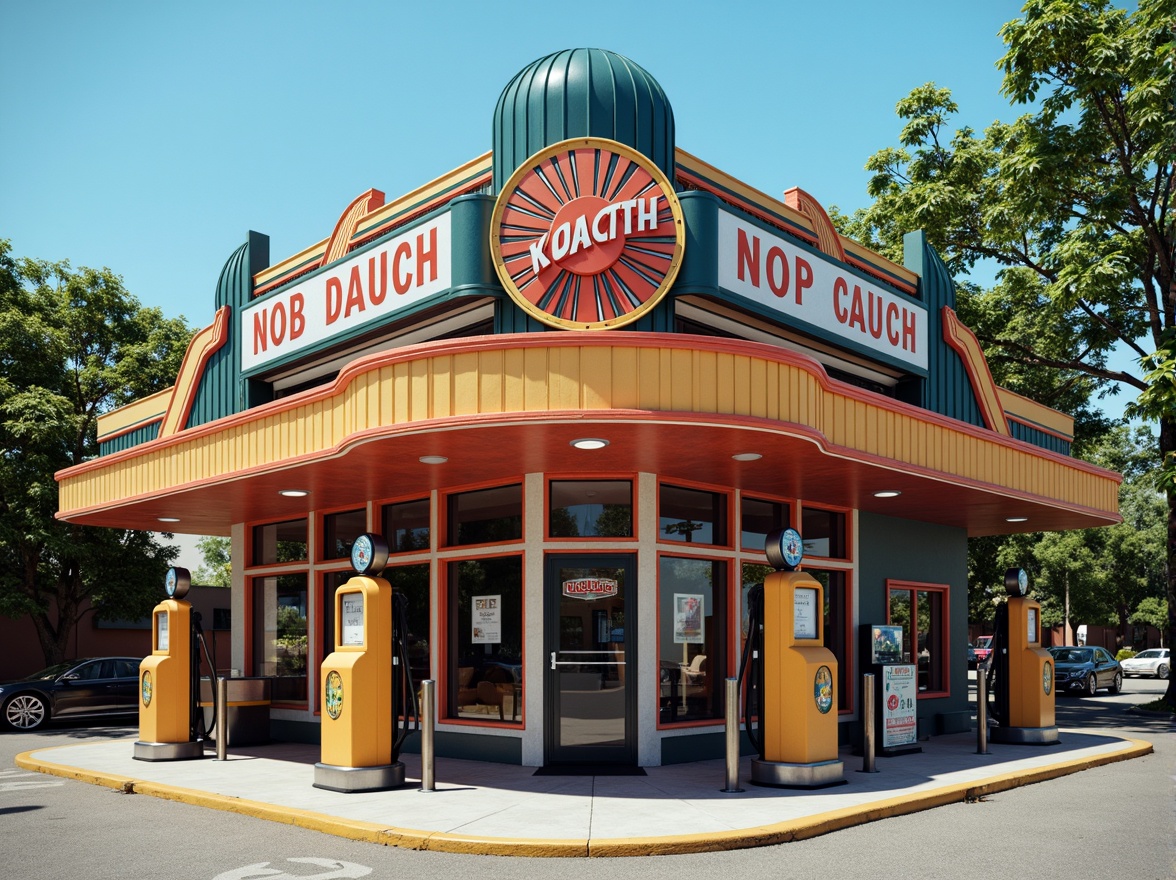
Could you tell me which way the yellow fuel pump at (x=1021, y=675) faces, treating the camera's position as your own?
facing the viewer and to the right of the viewer

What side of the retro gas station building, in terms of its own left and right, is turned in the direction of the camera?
front

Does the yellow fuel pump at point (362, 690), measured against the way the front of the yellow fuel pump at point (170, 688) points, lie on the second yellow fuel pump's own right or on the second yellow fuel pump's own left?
on the second yellow fuel pump's own left

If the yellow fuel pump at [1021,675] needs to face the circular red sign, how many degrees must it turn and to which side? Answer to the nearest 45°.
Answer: approximately 90° to its right

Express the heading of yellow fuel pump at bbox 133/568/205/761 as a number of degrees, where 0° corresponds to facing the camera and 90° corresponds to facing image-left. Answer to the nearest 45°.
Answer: approximately 45°

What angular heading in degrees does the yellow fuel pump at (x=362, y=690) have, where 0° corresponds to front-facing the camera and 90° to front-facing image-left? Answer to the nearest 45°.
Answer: approximately 45°

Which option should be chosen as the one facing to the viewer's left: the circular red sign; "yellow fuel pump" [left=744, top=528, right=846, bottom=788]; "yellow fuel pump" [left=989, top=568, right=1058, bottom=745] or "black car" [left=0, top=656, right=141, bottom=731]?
the black car

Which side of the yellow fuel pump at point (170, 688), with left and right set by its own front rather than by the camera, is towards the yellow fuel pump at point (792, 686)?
left

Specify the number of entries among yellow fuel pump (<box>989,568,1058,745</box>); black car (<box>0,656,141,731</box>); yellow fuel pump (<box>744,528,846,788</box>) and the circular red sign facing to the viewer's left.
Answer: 1

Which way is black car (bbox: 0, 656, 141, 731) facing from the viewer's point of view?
to the viewer's left

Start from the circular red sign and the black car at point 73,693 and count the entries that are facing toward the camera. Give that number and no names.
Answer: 1

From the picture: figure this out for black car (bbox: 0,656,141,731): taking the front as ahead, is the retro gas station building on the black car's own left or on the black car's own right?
on the black car's own left

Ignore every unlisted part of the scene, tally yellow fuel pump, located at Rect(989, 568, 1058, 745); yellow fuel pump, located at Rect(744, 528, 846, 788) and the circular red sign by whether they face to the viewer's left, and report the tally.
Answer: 0

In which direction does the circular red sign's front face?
toward the camera
